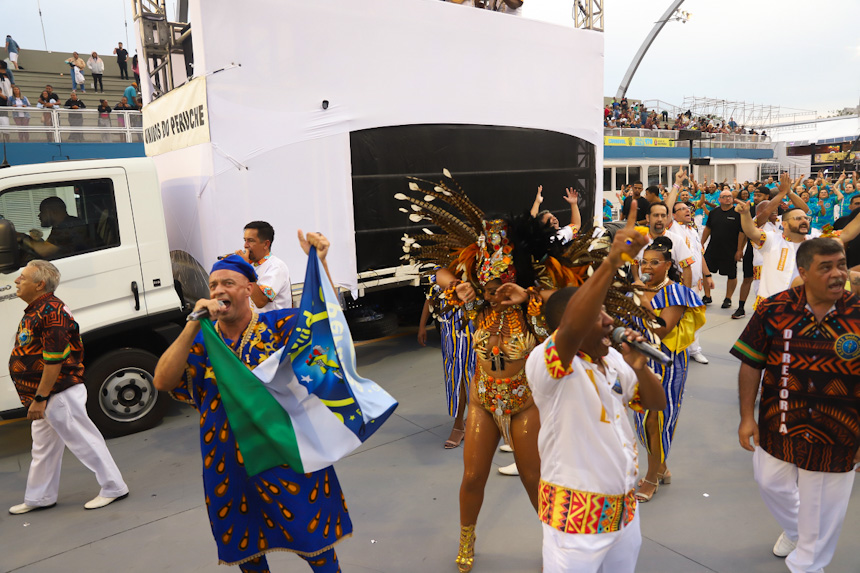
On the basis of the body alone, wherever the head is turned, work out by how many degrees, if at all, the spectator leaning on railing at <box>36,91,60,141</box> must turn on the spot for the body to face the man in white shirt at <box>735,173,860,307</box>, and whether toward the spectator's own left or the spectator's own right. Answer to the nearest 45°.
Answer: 0° — they already face them

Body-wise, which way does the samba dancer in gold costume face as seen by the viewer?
toward the camera

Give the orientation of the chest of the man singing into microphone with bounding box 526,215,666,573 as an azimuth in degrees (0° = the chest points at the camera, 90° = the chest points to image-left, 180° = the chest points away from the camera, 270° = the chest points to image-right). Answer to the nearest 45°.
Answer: approximately 315°

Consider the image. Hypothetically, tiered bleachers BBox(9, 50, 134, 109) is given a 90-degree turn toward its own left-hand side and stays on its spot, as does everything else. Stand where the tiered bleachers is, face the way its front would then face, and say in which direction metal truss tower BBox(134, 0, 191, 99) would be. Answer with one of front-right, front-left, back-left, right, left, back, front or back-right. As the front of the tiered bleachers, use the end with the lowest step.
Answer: right

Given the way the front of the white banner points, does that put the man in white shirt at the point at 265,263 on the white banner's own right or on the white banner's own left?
on the white banner's own left

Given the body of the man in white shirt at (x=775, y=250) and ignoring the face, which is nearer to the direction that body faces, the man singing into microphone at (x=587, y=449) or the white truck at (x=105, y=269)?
the man singing into microphone

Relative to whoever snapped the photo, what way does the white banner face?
facing the viewer and to the left of the viewer

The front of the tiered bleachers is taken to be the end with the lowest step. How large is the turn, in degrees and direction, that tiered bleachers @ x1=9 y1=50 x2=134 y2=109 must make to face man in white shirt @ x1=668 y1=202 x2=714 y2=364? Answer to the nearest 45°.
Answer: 0° — it already faces them

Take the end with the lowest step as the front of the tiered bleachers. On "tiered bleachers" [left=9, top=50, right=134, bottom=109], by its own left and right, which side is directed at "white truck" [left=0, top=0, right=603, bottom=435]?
front

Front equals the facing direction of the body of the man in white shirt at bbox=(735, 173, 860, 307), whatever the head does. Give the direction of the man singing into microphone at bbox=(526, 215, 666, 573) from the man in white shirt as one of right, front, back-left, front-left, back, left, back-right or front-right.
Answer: front-right

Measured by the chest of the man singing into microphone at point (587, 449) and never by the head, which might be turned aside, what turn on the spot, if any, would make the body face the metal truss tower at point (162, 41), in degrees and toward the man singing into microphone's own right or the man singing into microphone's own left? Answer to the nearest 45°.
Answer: approximately 180°

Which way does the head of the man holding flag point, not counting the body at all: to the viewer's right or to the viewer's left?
to the viewer's left

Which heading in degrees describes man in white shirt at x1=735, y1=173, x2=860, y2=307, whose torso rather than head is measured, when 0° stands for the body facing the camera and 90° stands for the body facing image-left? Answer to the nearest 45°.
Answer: approximately 315°

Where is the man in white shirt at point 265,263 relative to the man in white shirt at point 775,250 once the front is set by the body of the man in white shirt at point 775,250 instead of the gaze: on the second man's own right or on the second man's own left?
on the second man's own right
